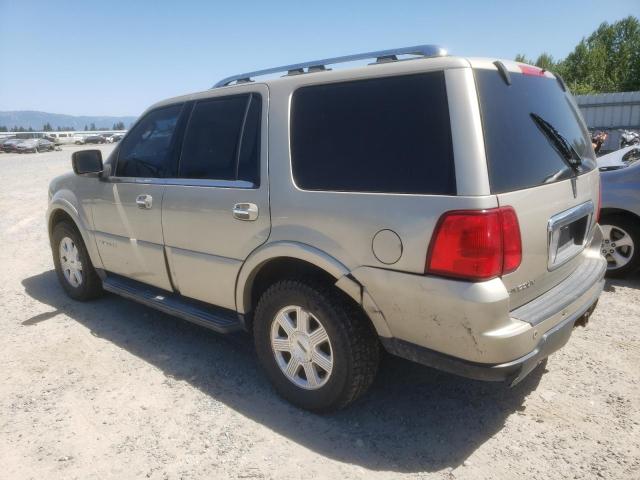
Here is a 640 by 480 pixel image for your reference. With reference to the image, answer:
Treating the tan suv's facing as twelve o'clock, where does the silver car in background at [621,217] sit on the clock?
The silver car in background is roughly at 3 o'clock from the tan suv.

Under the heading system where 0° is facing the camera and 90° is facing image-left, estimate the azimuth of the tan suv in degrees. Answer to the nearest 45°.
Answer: approximately 135°
